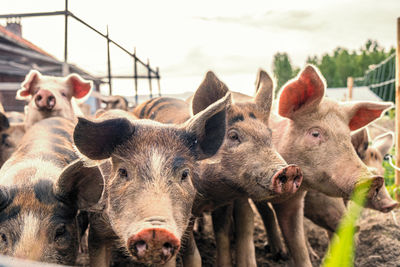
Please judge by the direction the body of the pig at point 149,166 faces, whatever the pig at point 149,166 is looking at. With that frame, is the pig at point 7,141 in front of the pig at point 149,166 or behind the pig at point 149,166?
behind

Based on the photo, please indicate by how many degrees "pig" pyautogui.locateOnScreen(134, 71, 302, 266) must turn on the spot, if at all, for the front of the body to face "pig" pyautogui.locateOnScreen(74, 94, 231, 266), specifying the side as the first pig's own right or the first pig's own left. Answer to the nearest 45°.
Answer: approximately 90° to the first pig's own right

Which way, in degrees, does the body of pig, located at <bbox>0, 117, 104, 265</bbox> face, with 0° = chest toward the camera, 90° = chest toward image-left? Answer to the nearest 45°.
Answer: approximately 0°

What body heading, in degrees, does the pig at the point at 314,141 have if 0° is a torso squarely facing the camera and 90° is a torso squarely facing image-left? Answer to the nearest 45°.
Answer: approximately 315°

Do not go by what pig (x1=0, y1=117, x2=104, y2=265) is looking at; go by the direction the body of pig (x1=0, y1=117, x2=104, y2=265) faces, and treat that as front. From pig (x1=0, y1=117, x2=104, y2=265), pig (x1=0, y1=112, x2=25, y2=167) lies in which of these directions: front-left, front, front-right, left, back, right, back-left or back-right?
back

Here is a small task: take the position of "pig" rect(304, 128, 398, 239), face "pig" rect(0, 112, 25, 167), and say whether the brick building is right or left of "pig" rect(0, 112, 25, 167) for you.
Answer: right

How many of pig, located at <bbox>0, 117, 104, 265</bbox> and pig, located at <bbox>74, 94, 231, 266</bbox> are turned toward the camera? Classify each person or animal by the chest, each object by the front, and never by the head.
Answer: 2

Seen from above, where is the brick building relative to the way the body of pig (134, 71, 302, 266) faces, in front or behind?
behind

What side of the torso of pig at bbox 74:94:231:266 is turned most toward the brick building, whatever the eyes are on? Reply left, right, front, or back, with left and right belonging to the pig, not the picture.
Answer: back
